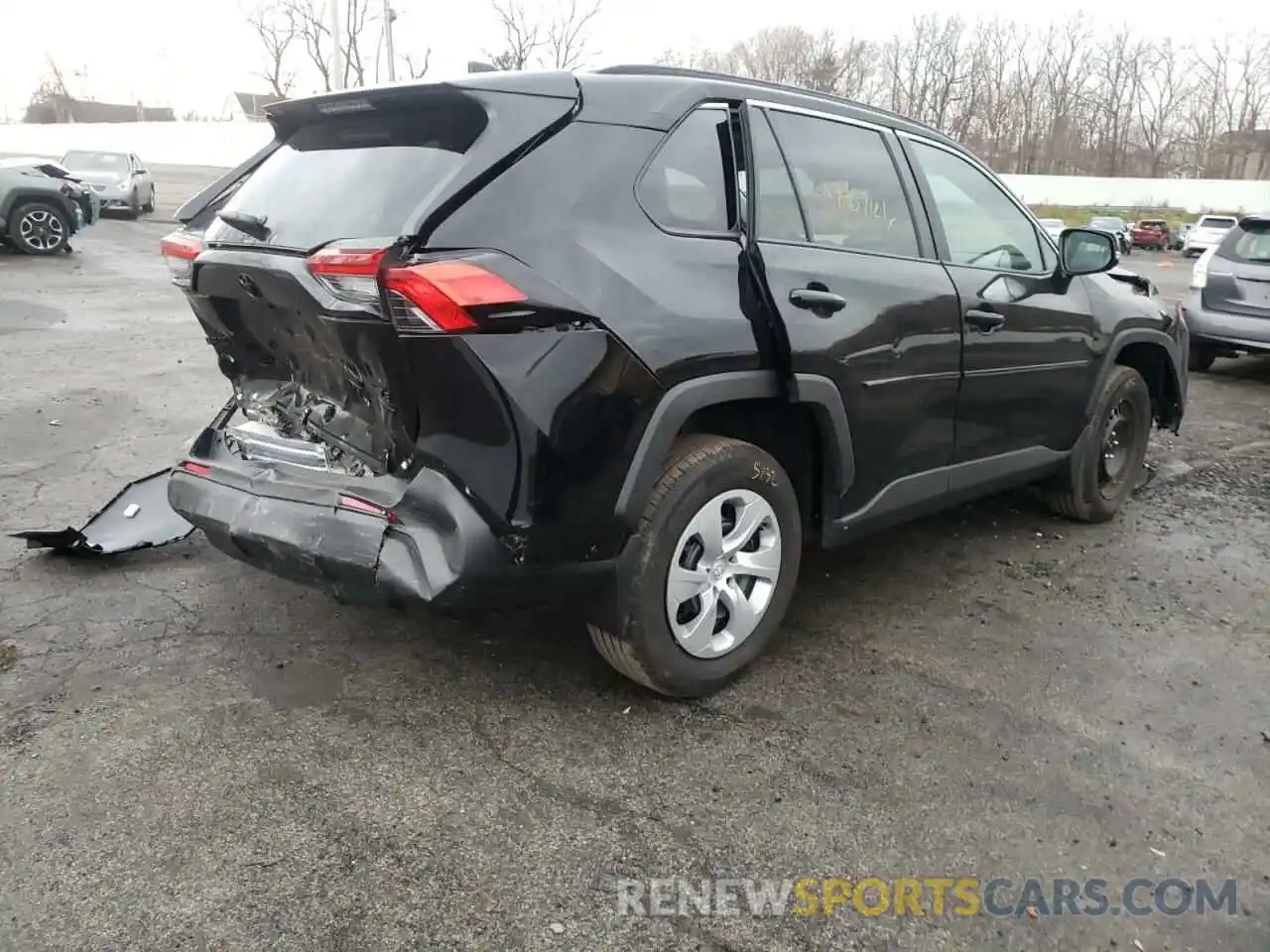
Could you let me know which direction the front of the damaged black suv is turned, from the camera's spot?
facing away from the viewer and to the right of the viewer

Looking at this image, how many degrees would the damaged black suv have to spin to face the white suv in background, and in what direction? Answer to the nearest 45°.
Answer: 0° — it already faces it

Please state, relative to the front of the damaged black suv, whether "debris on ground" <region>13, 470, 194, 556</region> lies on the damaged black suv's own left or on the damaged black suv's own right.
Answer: on the damaged black suv's own left

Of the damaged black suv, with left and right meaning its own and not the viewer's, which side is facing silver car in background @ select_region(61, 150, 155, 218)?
left

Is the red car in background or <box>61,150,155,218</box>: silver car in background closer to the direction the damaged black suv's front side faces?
the red car in background

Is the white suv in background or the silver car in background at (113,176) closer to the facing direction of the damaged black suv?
the white suv in background

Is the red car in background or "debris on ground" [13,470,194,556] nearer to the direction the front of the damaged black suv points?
the red car in background

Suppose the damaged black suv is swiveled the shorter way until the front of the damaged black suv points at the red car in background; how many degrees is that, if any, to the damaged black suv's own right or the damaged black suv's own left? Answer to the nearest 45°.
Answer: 0° — it already faces it
